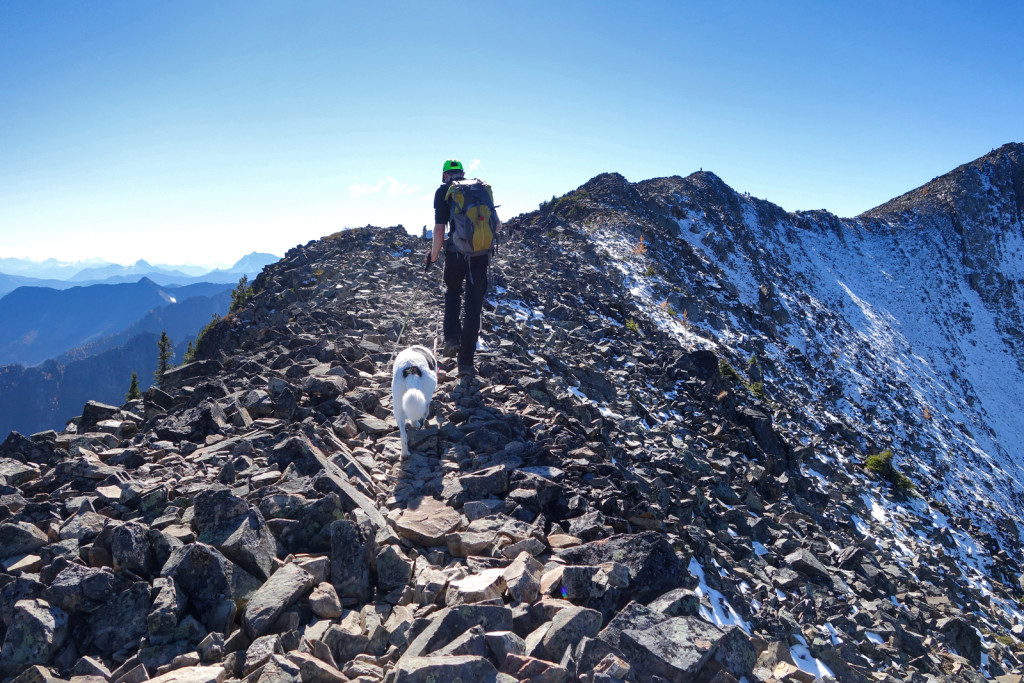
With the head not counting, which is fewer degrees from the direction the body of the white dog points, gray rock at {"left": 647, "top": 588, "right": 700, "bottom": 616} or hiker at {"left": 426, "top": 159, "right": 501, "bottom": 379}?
the hiker

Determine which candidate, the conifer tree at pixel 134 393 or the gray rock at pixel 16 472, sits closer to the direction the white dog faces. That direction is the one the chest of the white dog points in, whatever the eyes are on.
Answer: the conifer tree

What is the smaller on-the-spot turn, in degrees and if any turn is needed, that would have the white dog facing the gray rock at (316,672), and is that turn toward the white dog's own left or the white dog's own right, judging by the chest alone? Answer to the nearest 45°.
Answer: approximately 180°

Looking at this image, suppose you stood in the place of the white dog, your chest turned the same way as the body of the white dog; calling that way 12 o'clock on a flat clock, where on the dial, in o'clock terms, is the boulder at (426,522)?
The boulder is roughly at 6 o'clock from the white dog.

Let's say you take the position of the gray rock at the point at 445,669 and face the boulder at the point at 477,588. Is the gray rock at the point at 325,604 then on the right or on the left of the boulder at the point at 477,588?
left

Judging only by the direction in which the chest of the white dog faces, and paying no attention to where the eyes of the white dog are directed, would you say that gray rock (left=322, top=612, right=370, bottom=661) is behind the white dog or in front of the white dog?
behind

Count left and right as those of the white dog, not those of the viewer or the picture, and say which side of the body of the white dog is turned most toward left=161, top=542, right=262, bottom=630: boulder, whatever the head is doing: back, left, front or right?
back

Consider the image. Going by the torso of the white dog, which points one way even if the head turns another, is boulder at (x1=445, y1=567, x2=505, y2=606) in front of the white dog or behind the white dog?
behind

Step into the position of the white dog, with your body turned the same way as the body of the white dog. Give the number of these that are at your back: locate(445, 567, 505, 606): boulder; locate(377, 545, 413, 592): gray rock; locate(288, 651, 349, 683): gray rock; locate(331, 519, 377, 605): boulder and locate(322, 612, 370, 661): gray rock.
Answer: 5

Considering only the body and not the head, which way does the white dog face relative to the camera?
away from the camera
